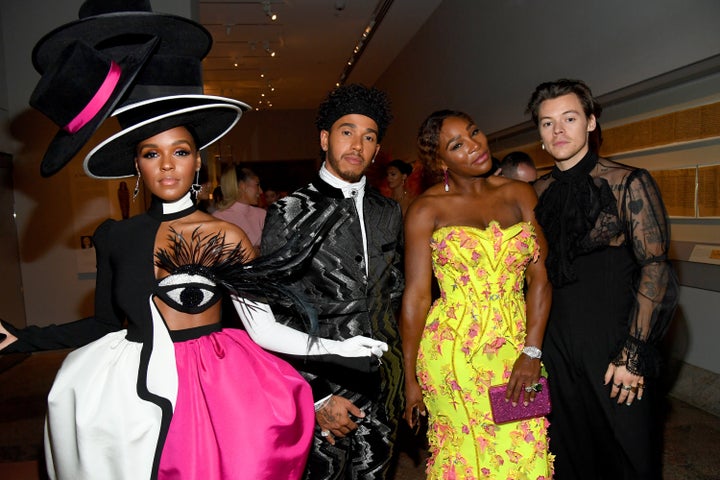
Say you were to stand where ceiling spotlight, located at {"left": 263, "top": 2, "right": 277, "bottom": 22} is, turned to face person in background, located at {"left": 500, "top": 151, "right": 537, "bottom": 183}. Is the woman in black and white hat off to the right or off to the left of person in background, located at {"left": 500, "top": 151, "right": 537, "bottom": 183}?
right

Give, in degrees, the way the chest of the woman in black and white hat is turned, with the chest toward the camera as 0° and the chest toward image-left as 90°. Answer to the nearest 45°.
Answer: approximately 0°

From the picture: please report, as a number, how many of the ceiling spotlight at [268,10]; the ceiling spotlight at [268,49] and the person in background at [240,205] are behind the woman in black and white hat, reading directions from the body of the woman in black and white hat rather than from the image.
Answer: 3

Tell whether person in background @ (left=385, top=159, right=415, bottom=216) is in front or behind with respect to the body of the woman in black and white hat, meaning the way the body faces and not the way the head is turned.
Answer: behind

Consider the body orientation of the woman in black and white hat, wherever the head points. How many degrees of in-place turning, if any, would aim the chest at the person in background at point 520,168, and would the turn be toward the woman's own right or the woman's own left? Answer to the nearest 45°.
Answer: approximately 135° to the woman's own left

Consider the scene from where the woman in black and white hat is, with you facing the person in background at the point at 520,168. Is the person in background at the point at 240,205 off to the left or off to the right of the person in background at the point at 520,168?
left

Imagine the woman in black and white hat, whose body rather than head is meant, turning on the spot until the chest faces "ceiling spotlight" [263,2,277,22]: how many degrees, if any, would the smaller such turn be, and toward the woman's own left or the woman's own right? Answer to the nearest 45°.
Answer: approximately 180°

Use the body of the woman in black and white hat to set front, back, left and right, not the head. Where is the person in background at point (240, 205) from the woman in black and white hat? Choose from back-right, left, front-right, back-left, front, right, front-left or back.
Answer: back
